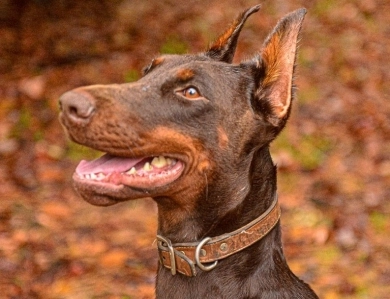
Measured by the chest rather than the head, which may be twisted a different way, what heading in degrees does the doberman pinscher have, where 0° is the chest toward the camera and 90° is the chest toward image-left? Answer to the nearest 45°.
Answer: approximately 90°
